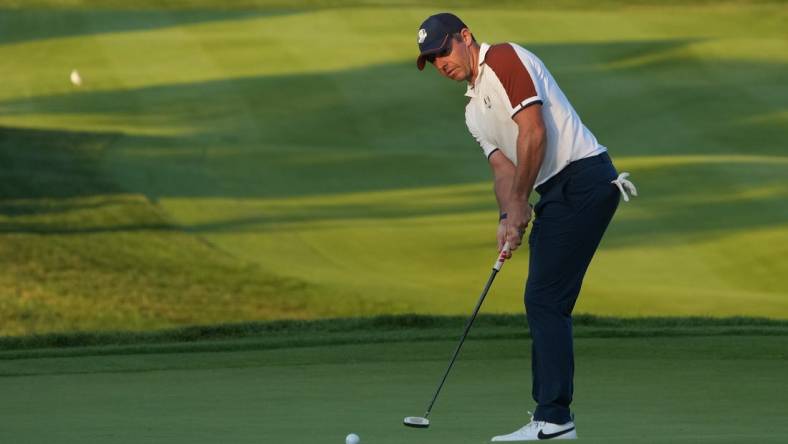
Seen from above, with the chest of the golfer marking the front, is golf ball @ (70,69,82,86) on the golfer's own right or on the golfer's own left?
on the golfer's own right

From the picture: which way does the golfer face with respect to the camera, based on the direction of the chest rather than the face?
to the viewer's left
